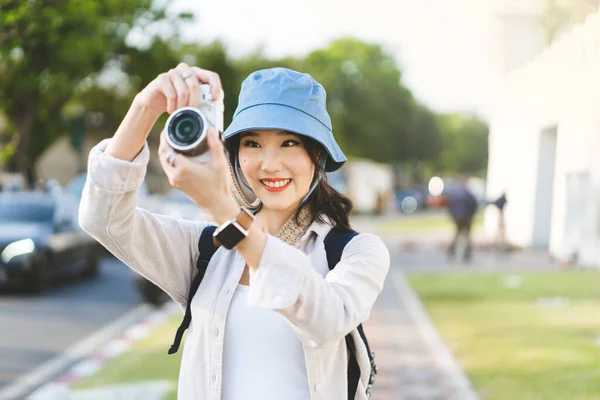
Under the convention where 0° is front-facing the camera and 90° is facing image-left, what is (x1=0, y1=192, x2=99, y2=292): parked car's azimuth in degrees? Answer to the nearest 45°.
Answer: approximately 45°

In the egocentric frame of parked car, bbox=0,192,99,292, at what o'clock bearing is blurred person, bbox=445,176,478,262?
The blurred person is roughly at 7 o'clock from the parked car.

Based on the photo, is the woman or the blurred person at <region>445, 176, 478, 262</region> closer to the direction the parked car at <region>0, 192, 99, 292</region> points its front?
the woman

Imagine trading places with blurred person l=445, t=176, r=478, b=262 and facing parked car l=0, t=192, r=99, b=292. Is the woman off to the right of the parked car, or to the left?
left

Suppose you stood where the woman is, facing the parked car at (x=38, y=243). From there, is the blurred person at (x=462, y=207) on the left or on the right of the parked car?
right

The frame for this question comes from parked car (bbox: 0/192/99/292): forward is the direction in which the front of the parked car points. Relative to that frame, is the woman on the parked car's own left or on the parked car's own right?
on the parked car's own left
